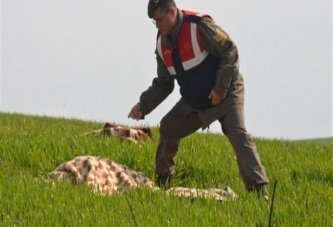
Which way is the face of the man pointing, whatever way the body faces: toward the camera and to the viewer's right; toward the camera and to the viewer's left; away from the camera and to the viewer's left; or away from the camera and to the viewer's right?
toward the camera and to the viewer's left
